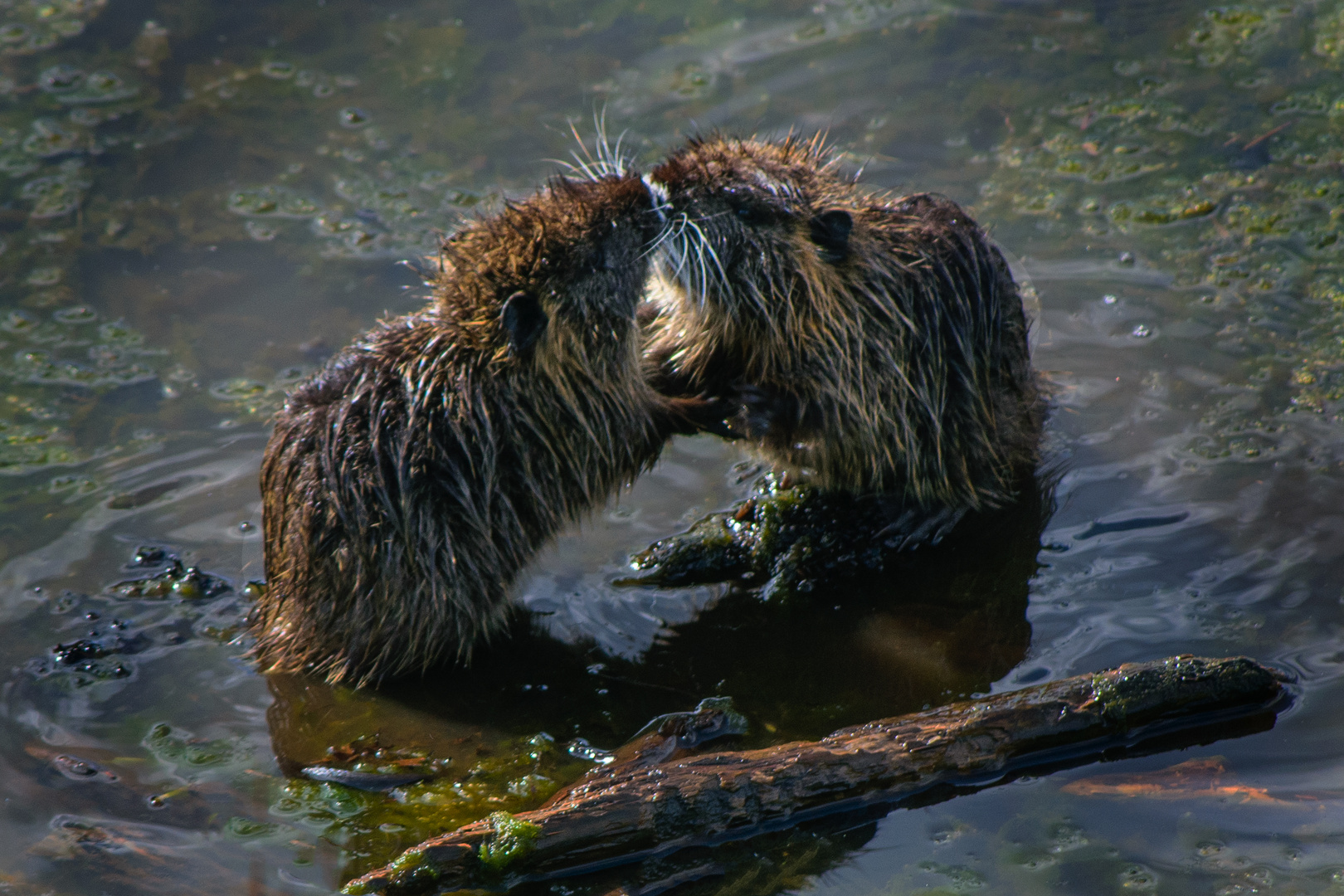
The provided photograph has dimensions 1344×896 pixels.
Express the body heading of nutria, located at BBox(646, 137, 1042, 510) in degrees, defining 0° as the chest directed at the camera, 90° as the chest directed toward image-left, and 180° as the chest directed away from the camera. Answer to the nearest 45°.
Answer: approximately 90°

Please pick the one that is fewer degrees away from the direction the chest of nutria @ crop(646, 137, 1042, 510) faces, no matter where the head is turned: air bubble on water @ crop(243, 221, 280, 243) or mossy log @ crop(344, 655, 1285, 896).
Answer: the air bubble on water

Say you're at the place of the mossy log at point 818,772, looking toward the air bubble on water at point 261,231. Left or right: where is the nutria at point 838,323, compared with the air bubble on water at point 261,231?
right

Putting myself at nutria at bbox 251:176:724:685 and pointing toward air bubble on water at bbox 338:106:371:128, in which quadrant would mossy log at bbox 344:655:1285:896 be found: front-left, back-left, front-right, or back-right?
back-right

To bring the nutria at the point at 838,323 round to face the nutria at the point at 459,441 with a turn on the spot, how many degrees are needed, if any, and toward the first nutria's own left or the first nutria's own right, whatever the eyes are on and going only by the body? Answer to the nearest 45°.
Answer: approximately 45° to the first nutria's own left

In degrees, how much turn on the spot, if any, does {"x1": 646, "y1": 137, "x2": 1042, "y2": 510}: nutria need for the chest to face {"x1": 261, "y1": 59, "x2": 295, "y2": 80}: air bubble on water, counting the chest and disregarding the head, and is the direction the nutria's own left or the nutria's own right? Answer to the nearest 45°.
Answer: approximately 45° to the nutria's own right
